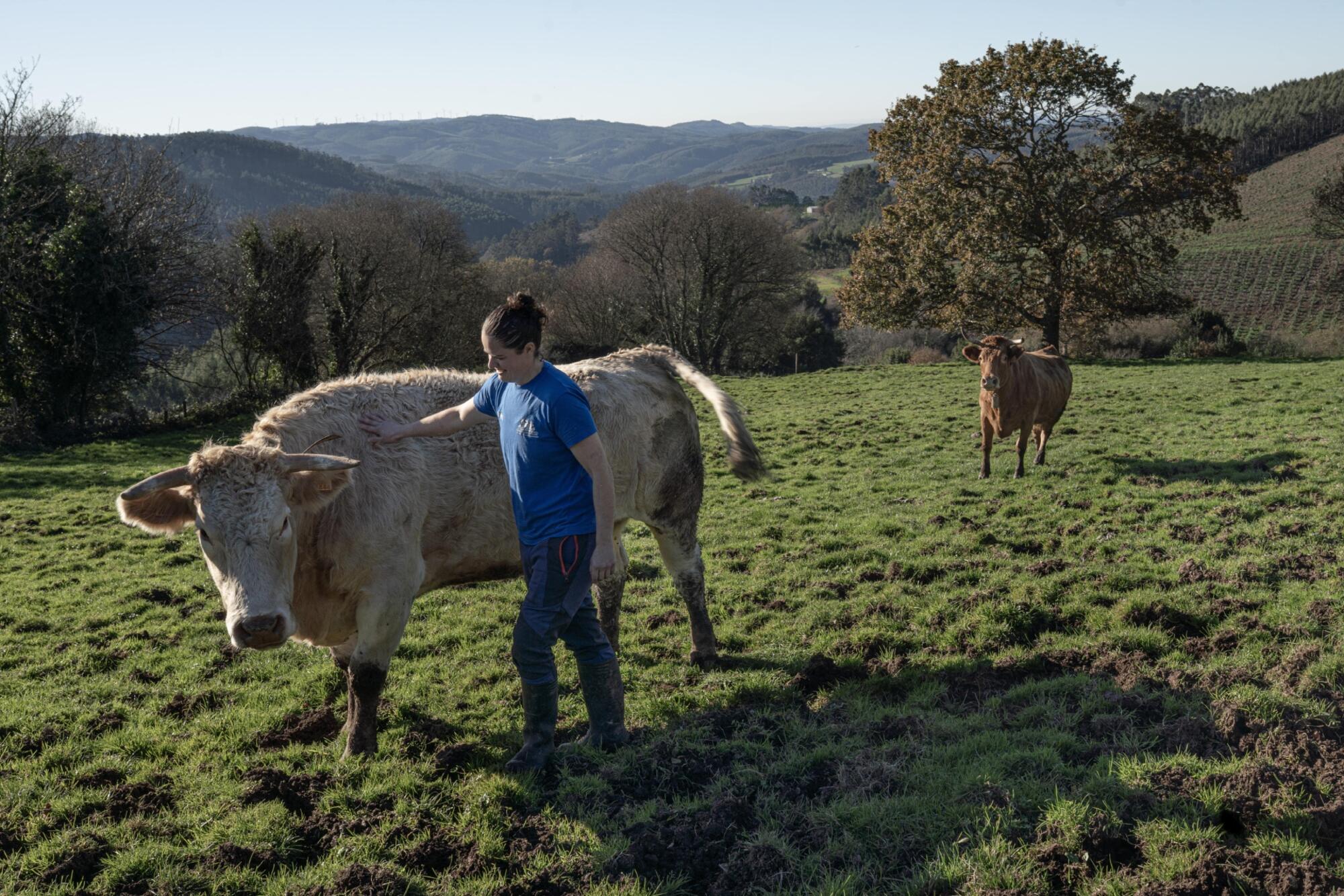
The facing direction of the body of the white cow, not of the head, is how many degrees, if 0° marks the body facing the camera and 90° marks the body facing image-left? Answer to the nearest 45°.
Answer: approximately 45°

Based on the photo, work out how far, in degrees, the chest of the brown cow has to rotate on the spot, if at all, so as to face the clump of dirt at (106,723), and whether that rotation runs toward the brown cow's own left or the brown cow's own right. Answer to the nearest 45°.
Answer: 0° — it already faces it

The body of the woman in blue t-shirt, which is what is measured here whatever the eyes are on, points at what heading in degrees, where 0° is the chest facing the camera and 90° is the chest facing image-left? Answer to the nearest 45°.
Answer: approximately 45°

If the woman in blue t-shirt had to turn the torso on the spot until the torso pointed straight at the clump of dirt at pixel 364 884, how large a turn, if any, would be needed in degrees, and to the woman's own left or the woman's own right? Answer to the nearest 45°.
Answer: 0° — they already face it

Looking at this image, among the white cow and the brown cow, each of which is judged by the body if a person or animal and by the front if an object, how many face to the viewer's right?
0

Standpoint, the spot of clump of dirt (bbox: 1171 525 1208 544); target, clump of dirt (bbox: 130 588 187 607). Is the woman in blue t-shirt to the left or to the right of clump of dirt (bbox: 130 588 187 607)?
left

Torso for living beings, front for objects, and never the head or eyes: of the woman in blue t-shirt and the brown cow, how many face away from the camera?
0

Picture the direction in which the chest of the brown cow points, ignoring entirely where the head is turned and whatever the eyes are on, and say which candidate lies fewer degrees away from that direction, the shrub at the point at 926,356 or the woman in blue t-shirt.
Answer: the woman in blue t-shirt
